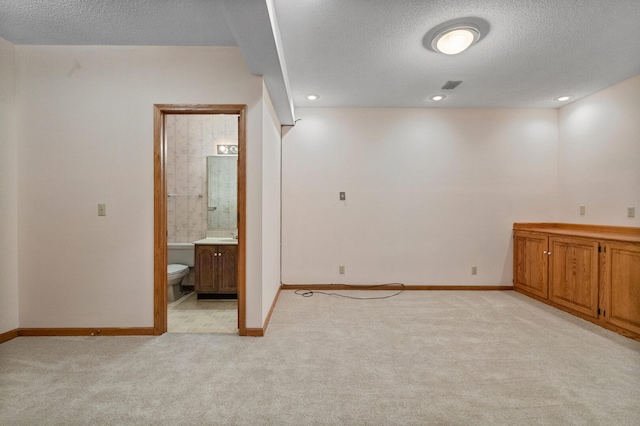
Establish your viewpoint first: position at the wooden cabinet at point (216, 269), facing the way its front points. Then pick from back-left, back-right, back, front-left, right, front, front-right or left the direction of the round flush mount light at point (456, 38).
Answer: front-left

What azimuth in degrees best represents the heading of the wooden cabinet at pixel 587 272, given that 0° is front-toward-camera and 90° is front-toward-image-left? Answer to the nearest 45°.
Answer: approximately 45°

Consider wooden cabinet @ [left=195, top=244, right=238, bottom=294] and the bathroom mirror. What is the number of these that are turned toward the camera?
2

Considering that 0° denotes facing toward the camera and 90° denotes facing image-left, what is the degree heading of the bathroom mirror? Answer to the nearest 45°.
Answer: approximately 0°

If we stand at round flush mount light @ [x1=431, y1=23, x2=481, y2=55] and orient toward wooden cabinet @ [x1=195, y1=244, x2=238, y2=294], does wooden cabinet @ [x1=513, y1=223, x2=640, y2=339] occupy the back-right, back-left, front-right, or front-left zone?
back-right

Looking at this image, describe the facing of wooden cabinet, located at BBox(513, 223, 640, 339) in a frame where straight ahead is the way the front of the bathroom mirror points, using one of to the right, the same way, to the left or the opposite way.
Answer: to the right

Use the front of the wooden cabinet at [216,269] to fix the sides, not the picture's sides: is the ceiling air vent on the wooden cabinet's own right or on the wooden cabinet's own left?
on the wooden cabinet's own left

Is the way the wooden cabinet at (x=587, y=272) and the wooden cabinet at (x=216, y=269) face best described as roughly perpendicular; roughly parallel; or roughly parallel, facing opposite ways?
roughly perpendicular

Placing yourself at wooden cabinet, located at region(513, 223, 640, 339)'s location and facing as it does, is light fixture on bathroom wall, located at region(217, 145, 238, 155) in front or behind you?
in front

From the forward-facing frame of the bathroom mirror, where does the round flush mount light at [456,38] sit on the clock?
The round flush mount light is roughly at 11 o'clock from the bathroom mirror.
